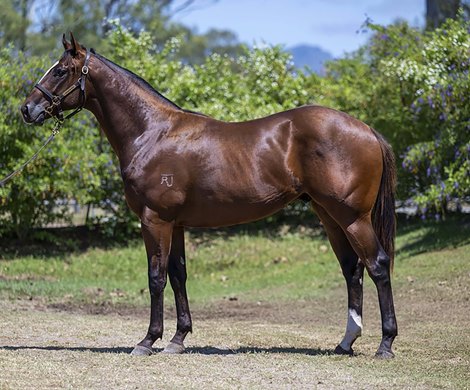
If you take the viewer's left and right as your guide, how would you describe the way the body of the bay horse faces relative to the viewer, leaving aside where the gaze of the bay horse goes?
facing to the left of the viewer
